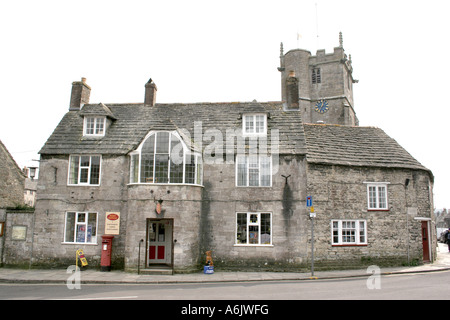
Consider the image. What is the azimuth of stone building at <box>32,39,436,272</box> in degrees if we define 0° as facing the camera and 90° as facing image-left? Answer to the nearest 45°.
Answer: approximately 0°
